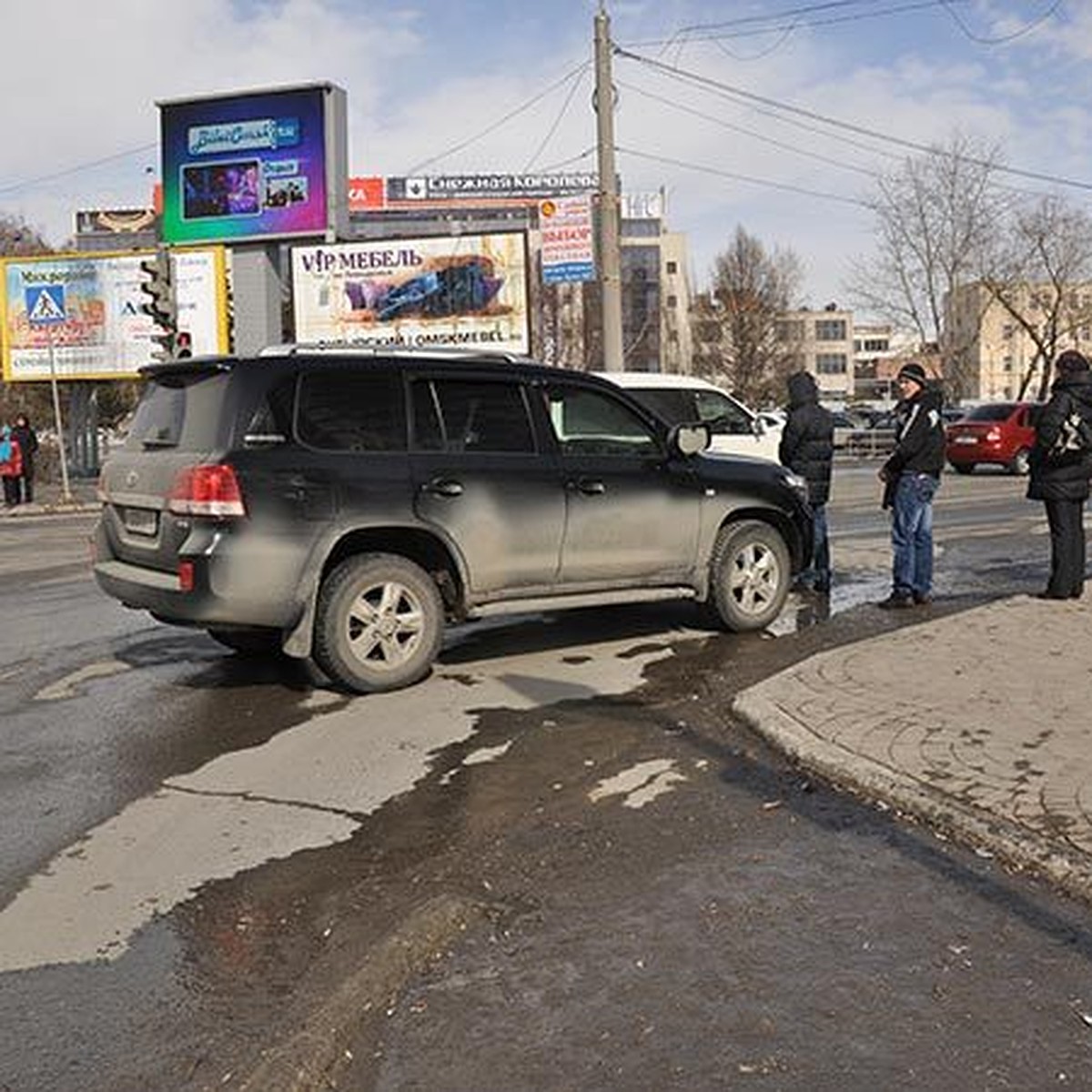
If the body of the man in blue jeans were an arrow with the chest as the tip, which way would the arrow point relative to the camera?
to the viewer's left

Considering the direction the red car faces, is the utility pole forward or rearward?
rearward

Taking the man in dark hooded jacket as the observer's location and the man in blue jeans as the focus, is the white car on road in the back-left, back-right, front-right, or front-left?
back-left

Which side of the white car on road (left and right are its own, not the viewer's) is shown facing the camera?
right

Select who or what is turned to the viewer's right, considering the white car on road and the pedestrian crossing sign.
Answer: the white car on road

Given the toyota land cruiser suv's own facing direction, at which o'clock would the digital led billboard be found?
The digital led billboard is roughly at 10 o'clock from the toyota land cruiser suv.

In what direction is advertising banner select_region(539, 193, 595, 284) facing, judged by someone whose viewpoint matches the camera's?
facing the viewer

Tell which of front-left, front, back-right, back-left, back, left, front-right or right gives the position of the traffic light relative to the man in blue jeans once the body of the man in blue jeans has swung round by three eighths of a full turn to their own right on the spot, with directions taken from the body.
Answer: left

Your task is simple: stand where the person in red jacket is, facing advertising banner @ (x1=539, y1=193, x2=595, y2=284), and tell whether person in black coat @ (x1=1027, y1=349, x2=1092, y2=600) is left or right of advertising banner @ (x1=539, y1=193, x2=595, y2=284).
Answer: right

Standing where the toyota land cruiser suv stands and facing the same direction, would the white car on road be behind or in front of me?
in front

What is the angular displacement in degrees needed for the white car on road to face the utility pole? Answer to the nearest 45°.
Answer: approximately 90° to its left

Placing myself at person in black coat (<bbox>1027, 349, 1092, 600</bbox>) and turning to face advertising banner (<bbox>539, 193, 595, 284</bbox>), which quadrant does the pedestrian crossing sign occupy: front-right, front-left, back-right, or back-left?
front-left

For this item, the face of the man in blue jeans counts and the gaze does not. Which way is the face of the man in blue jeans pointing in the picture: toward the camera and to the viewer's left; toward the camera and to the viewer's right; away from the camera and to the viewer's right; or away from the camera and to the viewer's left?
toward the camera and to the viewer's left

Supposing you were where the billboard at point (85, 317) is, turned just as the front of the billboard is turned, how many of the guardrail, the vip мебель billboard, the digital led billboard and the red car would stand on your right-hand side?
0
